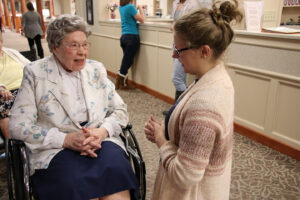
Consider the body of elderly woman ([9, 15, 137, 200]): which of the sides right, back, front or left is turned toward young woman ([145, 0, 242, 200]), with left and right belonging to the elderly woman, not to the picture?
front

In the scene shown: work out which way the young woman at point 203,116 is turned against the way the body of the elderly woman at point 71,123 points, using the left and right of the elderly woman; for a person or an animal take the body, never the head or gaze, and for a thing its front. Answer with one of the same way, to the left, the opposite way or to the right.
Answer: the opposite way

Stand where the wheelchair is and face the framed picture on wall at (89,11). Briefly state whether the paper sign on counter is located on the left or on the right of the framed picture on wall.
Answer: right

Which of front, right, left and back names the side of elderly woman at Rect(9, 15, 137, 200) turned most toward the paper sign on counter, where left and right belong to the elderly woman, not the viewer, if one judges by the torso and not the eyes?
left

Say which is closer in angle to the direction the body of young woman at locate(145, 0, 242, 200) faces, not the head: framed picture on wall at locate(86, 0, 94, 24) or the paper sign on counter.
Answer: the framed picture on wall

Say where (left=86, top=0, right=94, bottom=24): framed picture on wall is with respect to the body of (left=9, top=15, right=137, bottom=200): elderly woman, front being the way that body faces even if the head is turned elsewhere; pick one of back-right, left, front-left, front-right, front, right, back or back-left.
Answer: back-left

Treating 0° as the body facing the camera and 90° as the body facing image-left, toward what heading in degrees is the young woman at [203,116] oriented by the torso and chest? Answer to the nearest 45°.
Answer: approximately 90°

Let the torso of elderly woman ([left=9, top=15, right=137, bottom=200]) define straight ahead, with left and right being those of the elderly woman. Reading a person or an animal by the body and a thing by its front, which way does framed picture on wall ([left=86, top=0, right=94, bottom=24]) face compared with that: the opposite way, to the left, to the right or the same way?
to the right

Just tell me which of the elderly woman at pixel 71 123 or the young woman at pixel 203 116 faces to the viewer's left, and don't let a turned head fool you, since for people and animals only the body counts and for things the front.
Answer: the young woman

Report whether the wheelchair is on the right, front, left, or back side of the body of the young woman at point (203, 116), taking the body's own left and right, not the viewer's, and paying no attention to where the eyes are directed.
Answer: front

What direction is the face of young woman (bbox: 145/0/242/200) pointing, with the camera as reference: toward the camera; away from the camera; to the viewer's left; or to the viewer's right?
to the viewer's left
